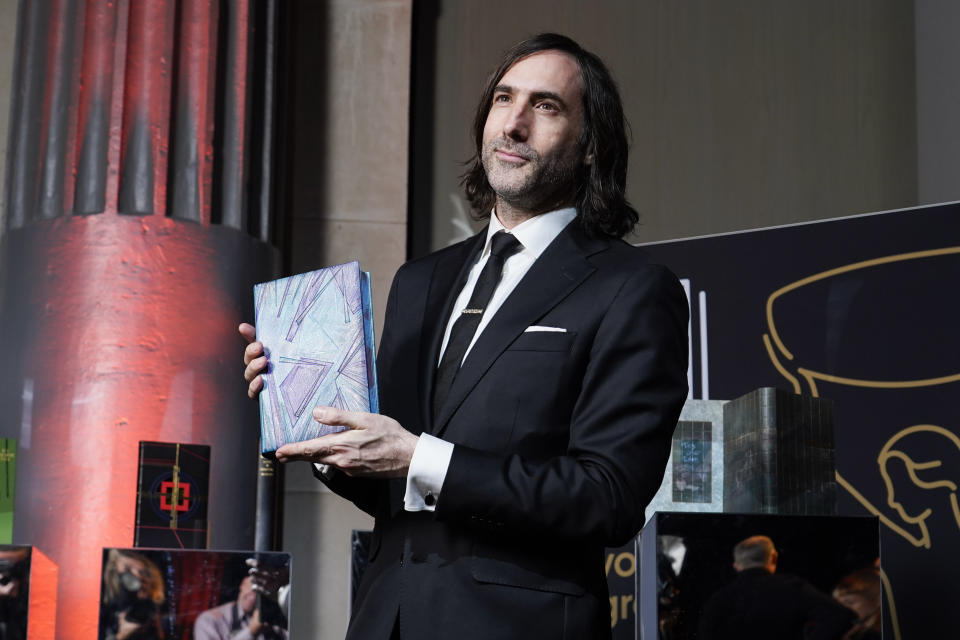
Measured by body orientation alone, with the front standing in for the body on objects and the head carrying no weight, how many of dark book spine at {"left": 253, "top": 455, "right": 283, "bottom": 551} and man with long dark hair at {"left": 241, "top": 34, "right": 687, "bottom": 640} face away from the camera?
0

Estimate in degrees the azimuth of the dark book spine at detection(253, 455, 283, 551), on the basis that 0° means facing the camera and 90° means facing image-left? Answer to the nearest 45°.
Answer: approximately 0°

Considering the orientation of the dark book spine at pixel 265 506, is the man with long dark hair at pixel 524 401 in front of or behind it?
in front
